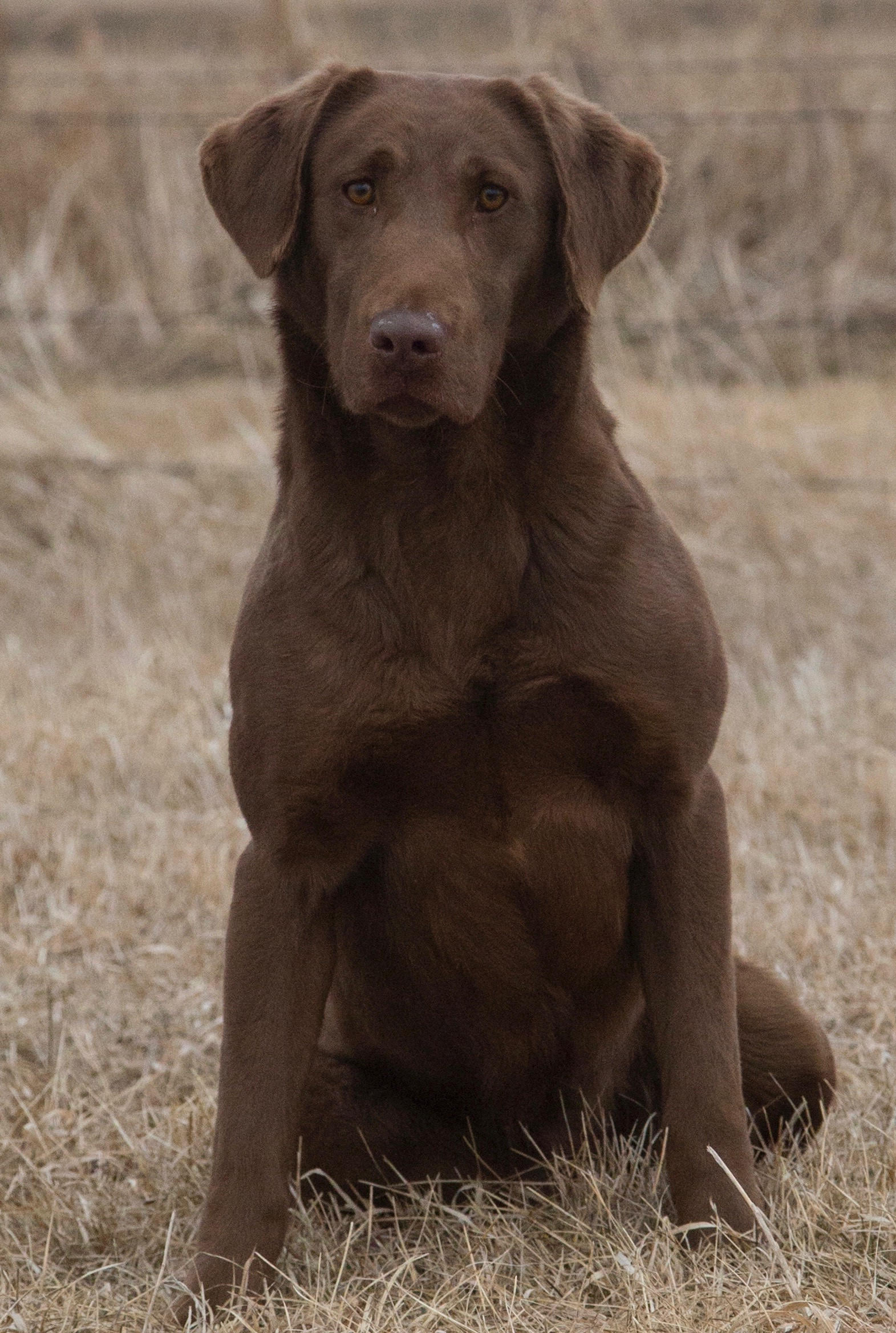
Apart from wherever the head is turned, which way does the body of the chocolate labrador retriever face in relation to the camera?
toward the camera
